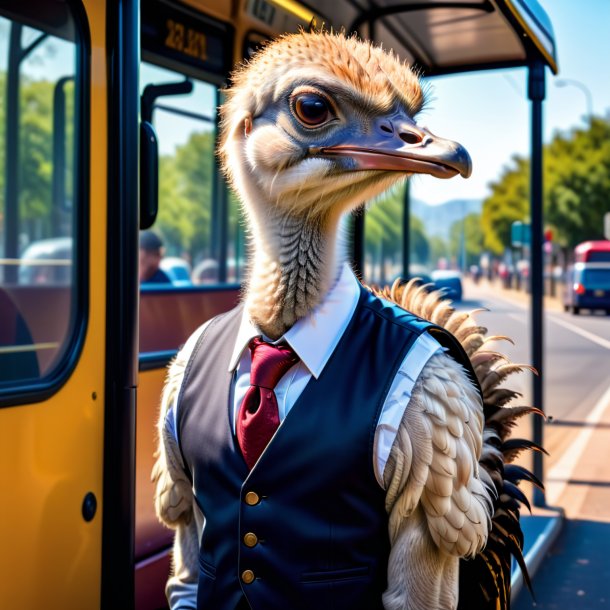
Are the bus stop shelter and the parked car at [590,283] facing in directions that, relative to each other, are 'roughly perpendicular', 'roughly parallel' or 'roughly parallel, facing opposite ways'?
roughly perpendicular

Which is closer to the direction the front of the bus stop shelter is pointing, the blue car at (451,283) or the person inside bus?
the person inside bus

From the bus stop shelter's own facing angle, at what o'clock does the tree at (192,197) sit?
The tree is roughly at 2 o'clock from the bus stop shelter.

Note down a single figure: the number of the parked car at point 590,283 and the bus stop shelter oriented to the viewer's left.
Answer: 1
